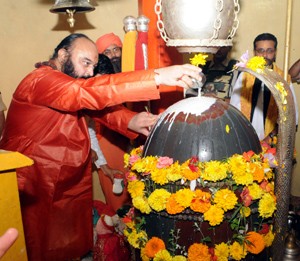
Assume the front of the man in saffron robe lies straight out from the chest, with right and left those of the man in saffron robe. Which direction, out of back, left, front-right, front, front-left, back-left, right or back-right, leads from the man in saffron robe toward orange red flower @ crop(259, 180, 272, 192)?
front-right

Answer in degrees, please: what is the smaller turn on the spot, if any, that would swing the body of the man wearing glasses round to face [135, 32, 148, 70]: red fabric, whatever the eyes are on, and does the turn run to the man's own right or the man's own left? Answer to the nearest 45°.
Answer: approximately 45° to the man's own right

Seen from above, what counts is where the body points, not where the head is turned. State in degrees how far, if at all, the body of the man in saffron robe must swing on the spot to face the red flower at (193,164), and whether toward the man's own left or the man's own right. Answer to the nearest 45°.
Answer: approximately 45° to the man's own right

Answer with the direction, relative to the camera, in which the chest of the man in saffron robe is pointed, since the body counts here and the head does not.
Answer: to the viewer's right

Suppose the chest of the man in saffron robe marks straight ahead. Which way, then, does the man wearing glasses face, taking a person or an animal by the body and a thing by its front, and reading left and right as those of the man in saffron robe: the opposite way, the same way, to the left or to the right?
to the right

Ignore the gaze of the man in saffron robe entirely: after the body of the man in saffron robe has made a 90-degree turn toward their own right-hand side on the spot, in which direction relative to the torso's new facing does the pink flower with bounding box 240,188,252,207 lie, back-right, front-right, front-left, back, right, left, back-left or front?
front-left

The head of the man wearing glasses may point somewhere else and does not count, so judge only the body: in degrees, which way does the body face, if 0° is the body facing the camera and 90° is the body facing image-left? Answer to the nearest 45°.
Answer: approximately 0°
